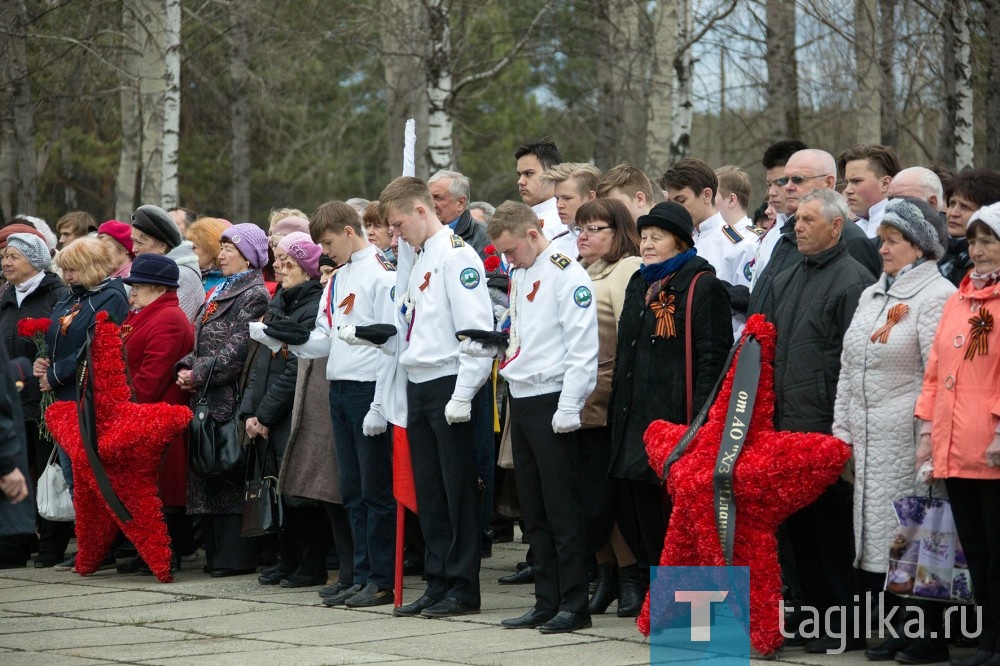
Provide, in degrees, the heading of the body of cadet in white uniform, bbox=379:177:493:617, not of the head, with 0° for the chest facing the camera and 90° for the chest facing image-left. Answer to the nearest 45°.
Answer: approximately 45°

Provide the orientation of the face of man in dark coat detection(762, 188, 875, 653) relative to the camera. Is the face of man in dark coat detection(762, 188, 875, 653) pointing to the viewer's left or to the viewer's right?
to the viewer's left

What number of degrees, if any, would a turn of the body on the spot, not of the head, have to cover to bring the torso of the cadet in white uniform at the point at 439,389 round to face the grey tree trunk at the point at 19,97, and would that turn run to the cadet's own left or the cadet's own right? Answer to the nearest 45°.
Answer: approximately 90° to the cadet's own right

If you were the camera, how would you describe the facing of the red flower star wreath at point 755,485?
facing the viewer and to the left of the viewer

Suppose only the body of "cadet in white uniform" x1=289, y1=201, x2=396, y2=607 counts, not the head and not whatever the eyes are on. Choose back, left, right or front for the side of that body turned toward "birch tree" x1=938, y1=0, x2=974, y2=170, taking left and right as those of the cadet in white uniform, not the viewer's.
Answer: back

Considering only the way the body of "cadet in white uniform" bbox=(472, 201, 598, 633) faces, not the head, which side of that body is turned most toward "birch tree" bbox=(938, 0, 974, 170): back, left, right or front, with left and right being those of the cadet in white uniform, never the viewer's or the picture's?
back

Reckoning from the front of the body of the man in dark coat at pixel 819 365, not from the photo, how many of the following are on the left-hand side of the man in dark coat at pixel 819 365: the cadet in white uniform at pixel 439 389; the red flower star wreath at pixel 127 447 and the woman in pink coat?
1
